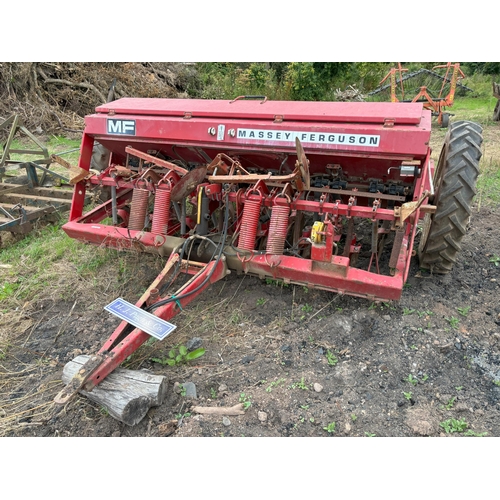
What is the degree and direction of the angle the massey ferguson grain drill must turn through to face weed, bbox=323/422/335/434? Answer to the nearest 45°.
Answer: approximately 45° to its left

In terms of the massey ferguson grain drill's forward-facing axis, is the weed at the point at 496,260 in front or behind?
behind

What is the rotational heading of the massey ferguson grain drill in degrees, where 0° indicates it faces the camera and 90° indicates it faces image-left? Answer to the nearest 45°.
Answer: approximately 45°

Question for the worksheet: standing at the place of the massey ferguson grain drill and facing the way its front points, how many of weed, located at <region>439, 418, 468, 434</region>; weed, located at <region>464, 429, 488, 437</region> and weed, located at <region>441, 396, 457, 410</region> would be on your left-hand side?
3

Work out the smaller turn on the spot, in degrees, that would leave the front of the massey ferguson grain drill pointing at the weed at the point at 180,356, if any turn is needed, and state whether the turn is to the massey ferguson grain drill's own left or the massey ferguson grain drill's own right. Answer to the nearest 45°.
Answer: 0° — it already faces it

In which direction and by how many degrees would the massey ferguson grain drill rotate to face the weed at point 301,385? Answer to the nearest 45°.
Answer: approximately 45° to its left

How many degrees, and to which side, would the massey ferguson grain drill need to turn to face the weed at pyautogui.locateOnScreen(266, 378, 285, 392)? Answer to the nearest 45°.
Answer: approximately 45° to its left

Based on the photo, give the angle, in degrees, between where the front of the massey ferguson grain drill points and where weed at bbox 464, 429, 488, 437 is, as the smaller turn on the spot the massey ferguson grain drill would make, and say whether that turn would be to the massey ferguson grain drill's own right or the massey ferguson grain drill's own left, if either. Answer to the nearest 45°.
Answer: approximately 90° to the massey ferguson grain drill's own left

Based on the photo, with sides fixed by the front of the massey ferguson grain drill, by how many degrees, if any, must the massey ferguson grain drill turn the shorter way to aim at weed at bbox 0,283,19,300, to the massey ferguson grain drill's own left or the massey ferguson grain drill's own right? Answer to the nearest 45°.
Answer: approximately 45° to the massey ferguson grain drill's own right

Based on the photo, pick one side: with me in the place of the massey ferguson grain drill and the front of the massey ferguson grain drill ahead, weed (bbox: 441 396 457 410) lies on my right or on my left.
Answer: on my left
